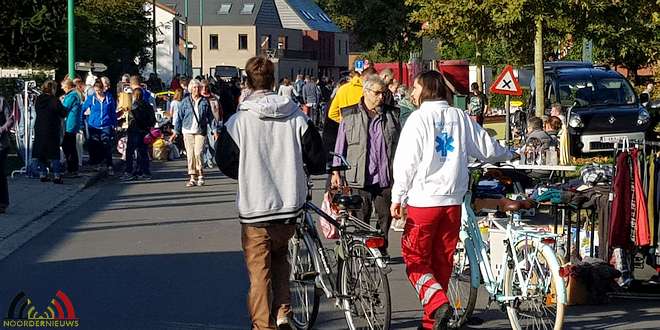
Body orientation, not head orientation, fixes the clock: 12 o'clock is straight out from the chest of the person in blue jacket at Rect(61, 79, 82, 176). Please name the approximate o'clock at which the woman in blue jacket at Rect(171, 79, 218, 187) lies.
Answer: The woman in blue jacket is roughly at 7 o'clock from the person in blue jacket.

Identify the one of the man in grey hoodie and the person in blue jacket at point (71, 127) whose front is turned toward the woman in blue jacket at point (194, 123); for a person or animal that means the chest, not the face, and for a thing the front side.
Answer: the man in grey hoodie

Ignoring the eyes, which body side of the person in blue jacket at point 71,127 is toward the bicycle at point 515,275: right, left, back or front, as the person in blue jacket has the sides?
left

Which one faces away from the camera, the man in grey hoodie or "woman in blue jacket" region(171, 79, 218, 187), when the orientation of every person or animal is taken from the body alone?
the man in grey hoodie

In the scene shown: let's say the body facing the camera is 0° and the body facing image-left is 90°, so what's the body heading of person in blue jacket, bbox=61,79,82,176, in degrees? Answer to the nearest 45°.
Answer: approximately 90°

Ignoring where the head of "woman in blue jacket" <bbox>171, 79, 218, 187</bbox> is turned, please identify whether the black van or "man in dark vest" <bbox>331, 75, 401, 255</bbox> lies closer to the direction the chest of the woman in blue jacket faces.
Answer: the man in dark vest

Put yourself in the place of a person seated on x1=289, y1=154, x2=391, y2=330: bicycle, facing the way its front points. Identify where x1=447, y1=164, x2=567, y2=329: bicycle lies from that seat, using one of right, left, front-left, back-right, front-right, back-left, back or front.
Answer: back-right

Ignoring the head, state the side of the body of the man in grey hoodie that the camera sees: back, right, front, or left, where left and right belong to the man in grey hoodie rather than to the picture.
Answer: back

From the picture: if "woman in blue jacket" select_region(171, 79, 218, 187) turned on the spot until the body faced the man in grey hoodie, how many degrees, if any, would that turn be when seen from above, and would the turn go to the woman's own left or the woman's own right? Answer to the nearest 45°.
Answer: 0° — they already face them

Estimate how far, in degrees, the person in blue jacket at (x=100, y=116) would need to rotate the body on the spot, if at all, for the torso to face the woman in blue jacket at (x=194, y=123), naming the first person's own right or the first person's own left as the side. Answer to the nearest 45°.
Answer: approximately 45° to the first person's own left

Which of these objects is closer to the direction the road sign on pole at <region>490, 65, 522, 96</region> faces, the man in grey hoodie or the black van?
the man in grey hoodie

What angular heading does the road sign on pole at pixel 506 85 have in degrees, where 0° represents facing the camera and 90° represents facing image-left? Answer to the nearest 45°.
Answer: approximately 0°

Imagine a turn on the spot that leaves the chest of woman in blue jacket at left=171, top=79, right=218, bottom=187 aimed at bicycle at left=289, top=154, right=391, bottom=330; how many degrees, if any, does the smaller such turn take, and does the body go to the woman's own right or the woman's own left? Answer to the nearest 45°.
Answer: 0° — they already face it
